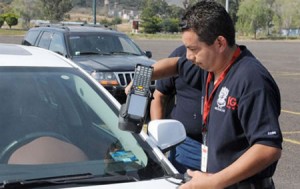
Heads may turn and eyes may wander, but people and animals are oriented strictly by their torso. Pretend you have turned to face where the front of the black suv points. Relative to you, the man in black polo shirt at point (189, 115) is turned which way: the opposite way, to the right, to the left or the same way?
to the right

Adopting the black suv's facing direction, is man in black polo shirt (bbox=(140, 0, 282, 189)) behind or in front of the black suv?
in front

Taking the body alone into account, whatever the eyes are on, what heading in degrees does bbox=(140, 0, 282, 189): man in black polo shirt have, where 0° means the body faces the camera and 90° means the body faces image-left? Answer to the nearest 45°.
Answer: approximately 45°

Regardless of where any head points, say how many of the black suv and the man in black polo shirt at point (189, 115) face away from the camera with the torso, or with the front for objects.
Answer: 0

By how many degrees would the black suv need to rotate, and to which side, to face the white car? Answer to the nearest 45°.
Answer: approximately 45° to its right

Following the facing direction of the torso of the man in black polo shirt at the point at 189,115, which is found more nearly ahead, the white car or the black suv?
the white car

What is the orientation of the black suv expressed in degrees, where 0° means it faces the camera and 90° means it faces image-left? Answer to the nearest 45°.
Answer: approximately 315°

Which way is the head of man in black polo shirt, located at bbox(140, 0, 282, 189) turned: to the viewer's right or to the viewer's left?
to the viewer's left

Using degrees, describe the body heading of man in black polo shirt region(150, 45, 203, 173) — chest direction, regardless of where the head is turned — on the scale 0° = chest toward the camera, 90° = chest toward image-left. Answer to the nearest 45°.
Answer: approximately 45°

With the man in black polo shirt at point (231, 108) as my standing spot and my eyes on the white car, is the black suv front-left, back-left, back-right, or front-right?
front-right

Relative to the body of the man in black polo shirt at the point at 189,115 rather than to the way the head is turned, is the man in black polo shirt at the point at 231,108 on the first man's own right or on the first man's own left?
on the first man's own left

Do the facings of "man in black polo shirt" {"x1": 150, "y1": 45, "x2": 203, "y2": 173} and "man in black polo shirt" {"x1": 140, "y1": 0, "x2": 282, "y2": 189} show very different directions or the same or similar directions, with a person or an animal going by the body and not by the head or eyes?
same or similar directions

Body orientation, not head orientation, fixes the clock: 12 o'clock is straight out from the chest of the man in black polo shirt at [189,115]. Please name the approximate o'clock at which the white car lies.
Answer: The white car is roughly at 12 o'clock from the man in black polo shirt.
